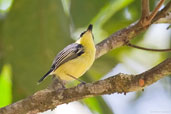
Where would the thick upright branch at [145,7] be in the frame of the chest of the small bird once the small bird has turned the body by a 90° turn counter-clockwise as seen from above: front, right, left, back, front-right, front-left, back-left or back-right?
front-right

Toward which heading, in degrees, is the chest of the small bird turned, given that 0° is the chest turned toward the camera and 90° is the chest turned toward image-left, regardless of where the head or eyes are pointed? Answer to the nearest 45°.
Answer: approximately 270°
